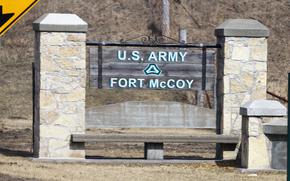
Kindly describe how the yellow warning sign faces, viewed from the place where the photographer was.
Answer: facing the viewer

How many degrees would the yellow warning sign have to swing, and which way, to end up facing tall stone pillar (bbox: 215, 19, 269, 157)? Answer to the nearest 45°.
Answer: approximately 135° to its left

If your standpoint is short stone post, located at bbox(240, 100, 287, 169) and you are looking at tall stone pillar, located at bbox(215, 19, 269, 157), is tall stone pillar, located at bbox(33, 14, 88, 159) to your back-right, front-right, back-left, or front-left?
front-left
